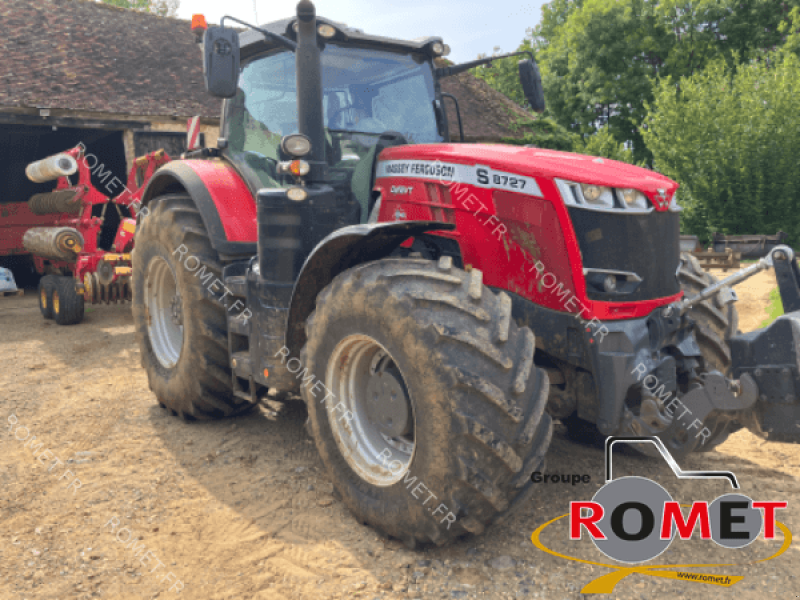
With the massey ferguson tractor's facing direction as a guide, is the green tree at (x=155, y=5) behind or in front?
behind

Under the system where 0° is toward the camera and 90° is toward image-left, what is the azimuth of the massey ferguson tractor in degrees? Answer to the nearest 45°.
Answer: approximately 315°

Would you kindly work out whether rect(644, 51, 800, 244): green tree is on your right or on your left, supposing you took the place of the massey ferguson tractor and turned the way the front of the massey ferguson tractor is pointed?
on your left

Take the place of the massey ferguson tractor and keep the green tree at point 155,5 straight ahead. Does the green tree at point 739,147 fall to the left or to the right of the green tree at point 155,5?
right
